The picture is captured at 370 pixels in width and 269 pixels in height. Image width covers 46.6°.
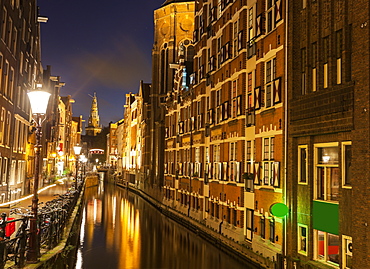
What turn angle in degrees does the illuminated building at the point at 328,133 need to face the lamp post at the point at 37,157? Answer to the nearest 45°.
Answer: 0° — it already faces it

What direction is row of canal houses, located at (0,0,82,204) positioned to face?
to the viewer's right

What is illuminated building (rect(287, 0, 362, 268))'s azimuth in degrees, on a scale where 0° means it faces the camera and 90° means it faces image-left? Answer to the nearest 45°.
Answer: approximately 45°

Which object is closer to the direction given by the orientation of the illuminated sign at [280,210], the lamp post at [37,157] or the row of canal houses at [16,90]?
the lamp post

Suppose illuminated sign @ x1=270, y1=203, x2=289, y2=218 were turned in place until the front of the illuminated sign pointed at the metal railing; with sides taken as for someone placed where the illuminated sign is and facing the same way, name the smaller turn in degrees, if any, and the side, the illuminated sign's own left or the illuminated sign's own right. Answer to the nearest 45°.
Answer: approximately 45° to the illuminated sign's own right

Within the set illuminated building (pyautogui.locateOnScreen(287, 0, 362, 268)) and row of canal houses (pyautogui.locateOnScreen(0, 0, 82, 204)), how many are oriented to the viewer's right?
1

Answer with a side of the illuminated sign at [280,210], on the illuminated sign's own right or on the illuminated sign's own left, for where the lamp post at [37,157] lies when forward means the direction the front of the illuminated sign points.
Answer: on the illuminated sign's own right

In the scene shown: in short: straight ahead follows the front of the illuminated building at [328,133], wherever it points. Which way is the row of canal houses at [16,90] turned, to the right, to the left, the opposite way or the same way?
the opposite way

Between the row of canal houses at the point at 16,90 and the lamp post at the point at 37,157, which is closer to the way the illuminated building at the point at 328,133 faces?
the lamp post
